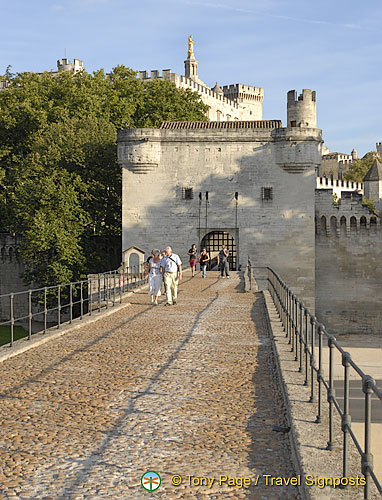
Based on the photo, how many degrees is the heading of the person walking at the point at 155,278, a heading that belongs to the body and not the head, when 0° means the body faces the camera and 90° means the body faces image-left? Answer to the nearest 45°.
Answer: approximately 0°

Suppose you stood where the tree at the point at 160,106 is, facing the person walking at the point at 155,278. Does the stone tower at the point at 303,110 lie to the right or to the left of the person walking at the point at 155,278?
left

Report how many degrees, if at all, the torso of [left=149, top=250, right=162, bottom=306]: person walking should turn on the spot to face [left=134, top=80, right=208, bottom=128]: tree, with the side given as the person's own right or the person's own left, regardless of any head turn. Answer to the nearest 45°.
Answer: approximately 180°

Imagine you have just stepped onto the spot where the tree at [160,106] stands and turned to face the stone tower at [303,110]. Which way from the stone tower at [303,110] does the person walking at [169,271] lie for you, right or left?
right

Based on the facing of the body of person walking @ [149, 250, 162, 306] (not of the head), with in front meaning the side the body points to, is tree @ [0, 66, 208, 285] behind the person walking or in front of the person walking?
behind

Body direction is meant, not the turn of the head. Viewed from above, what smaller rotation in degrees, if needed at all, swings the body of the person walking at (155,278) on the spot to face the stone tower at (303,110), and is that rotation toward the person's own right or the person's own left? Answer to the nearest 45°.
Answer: approximately 180°
